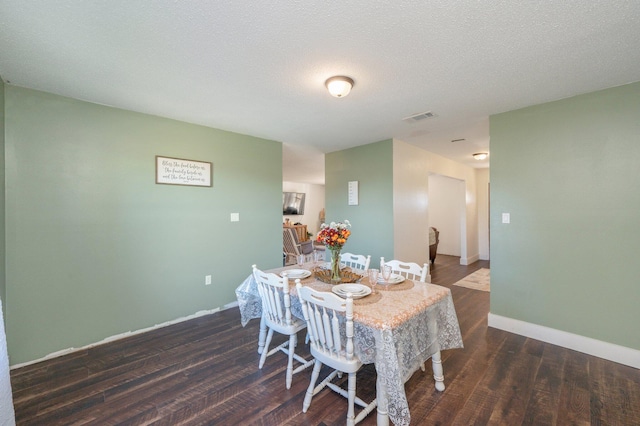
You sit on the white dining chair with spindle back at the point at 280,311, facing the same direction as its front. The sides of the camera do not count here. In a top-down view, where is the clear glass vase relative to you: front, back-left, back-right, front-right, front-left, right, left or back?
front-right

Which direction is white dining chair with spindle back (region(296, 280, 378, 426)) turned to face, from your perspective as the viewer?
facing away from the viewer and to the right of the viewer

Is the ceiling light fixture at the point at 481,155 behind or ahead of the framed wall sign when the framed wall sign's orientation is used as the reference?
ahead

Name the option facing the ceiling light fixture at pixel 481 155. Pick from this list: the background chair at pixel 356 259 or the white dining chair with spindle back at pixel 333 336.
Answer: the white dining chair with spindle back

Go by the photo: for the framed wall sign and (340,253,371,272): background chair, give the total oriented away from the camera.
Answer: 0

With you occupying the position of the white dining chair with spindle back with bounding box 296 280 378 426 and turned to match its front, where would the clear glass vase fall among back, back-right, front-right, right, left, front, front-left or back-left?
front-left

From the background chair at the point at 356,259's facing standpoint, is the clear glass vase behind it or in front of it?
in front

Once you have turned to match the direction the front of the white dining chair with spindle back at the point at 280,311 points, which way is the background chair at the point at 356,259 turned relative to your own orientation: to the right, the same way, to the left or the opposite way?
the opposite way

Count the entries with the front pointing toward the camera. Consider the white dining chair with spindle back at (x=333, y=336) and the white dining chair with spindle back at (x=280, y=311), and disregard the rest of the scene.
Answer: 0

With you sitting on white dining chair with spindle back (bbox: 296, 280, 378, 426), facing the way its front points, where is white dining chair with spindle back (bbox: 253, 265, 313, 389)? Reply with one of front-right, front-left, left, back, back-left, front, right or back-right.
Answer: left

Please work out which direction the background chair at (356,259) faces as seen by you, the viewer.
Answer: facing the viewer and to the left of the viewer

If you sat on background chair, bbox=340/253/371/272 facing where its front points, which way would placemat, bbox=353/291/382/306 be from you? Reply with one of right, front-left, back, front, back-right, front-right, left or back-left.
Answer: front-left

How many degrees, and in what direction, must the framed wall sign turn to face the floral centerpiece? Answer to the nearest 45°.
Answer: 0° — it already faces it

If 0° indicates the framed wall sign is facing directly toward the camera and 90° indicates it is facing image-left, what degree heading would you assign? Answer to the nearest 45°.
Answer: approximately 315°
